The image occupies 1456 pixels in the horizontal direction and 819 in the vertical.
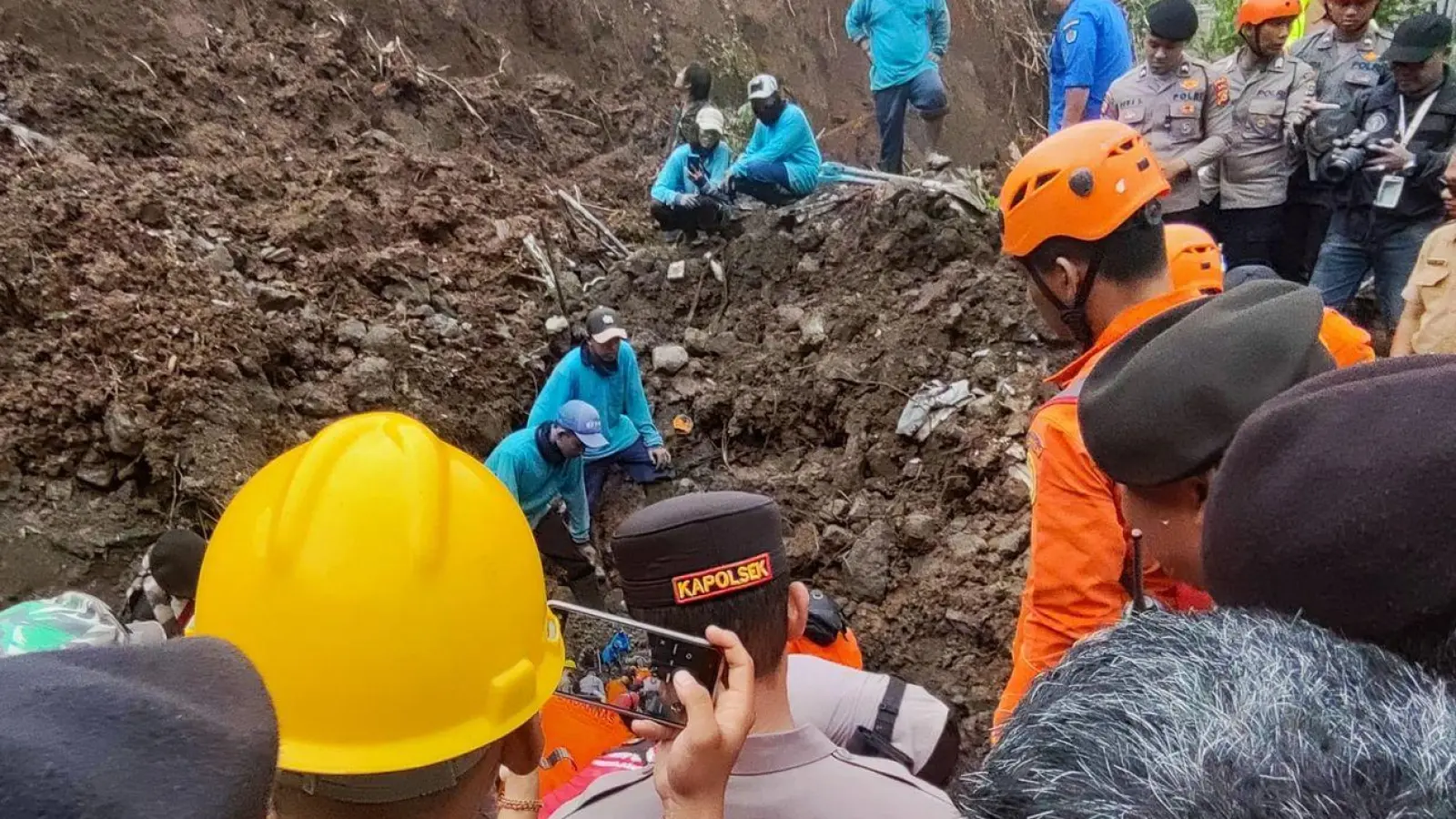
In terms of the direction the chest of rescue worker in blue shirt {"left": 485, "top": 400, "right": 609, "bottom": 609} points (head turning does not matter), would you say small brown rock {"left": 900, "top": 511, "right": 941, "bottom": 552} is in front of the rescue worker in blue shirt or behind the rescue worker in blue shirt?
in front

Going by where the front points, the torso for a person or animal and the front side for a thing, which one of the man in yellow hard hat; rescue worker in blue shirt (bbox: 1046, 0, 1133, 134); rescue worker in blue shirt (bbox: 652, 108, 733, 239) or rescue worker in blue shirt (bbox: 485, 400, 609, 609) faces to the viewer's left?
rescue worker in blue shirt (bbox: 1046, 0, 1133, 134)

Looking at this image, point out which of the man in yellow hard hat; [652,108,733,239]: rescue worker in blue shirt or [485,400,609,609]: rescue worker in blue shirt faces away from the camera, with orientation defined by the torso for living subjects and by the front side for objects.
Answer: the man in yellow hard hat

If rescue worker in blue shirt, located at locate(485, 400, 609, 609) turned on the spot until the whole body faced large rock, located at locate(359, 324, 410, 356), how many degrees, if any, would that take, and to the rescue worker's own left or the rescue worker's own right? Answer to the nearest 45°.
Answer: approximately 180°

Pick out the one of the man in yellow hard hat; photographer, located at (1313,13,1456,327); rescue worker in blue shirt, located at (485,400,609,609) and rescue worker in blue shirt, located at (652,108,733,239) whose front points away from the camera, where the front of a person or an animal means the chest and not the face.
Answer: the man in yellow hard hat

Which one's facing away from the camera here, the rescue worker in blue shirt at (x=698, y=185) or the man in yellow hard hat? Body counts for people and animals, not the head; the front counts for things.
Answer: the man in yellow hard hat

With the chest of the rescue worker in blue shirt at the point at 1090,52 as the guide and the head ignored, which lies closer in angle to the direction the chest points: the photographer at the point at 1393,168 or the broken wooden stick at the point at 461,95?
the broken wooden stick

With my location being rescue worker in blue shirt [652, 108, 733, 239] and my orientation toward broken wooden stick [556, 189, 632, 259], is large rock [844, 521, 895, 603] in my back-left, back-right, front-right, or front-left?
back-left

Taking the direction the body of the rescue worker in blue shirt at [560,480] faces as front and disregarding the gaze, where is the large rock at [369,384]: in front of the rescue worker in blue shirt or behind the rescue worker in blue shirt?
behind

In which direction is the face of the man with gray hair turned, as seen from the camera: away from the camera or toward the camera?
away from the camera

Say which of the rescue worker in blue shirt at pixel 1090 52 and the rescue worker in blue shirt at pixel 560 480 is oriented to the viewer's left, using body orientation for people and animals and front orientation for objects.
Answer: the rescue worker in blue shirt at pixel 1090 52

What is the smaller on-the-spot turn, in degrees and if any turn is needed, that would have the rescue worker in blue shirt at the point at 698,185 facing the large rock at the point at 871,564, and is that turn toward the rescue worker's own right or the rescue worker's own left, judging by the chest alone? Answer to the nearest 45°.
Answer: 0° — they already face it

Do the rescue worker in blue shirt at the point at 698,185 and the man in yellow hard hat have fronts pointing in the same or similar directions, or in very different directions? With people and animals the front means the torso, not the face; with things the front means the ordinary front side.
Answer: very different directions

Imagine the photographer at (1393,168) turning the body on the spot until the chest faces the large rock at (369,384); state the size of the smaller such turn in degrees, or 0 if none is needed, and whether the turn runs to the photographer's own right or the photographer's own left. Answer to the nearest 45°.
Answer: approximately 45° to the photographer's own right

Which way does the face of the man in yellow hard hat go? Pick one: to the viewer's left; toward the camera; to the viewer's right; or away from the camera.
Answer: away from the camera

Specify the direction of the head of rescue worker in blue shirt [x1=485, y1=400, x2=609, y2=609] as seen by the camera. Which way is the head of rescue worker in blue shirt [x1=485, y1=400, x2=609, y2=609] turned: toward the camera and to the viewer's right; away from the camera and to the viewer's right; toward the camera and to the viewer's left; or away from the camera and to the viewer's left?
toward the camera and to the viewer's right
